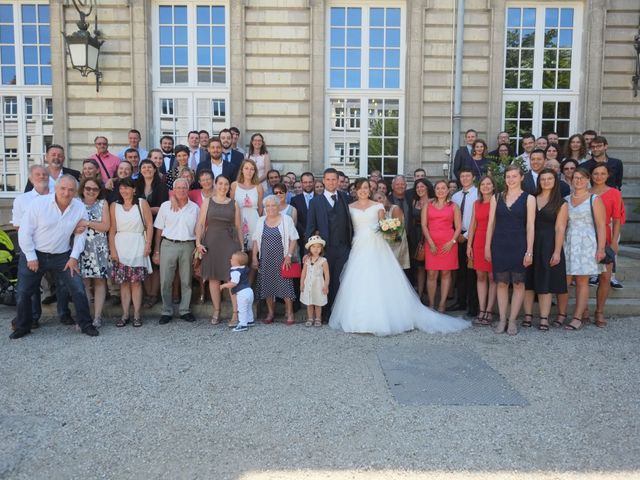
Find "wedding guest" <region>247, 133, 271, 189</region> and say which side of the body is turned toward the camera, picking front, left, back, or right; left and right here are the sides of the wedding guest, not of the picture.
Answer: front

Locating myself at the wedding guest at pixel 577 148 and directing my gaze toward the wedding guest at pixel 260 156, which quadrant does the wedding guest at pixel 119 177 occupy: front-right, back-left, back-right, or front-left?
front-left

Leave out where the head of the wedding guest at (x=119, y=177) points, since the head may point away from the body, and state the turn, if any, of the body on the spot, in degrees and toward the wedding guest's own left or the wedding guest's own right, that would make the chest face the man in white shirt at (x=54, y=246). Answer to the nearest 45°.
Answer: approximately 45° to the wedding guest's own right

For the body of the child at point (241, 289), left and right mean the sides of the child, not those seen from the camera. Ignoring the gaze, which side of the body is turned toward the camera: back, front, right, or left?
left

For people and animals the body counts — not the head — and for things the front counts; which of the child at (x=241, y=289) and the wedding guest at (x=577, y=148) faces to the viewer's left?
the child

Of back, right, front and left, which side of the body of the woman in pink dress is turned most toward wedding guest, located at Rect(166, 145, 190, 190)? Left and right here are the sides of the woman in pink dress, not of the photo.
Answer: right

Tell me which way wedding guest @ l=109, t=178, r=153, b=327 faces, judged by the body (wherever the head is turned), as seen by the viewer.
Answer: toward the camera

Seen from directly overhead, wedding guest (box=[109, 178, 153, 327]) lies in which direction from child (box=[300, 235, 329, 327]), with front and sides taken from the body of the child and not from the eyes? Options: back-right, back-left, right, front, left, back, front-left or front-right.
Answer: right

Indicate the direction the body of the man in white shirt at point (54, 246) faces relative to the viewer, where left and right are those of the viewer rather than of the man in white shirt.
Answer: facing the viewer

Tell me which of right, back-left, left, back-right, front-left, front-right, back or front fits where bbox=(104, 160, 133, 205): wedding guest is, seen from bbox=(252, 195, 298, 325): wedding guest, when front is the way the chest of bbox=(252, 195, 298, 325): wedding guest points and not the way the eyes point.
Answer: right

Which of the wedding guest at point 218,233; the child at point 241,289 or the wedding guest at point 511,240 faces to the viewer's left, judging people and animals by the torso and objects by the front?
the child
